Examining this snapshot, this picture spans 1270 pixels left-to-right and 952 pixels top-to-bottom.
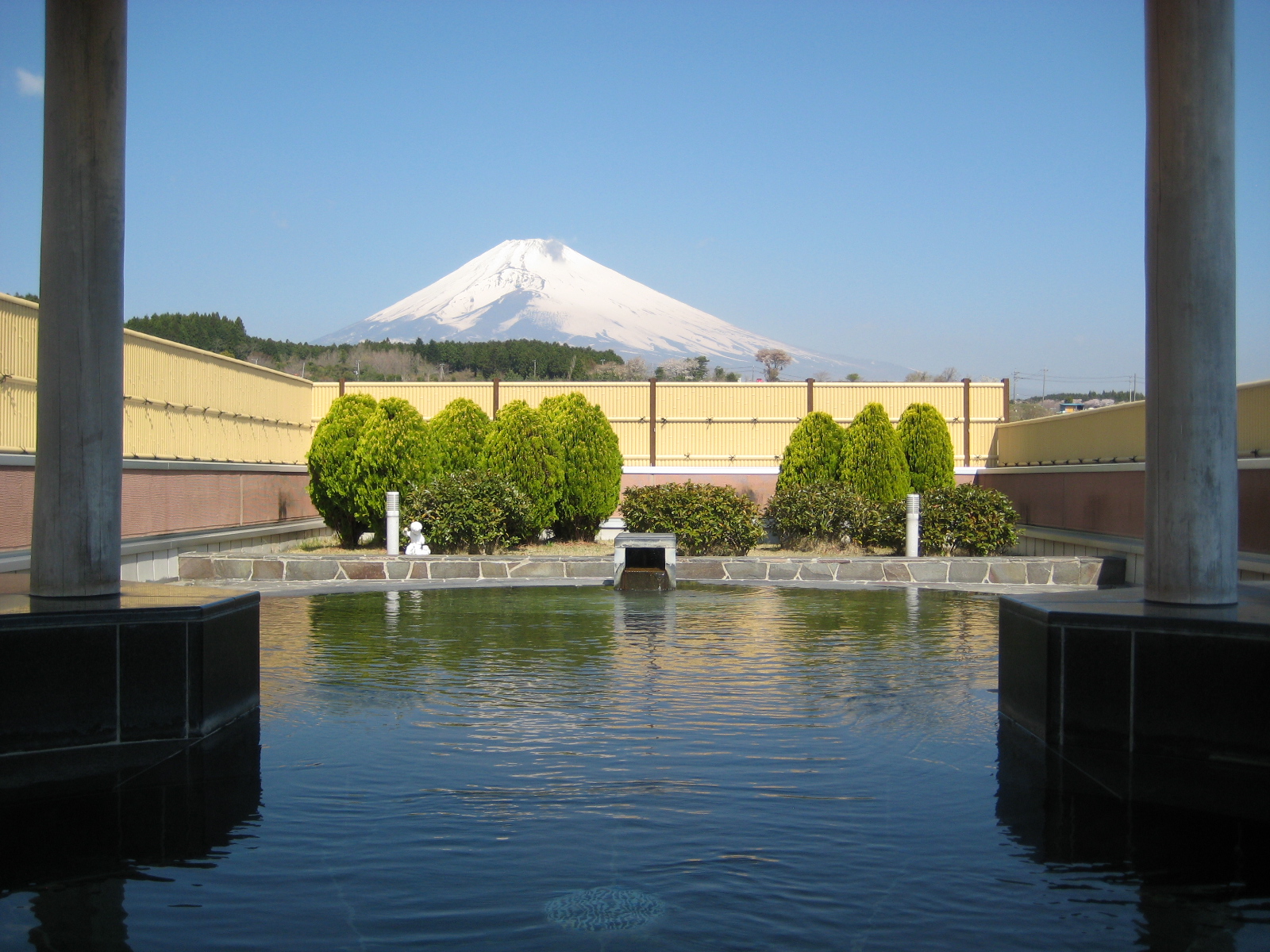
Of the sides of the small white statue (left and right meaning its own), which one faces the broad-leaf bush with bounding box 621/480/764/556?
left

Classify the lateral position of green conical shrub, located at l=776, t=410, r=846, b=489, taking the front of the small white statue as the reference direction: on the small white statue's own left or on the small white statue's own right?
on the small white statue's own left

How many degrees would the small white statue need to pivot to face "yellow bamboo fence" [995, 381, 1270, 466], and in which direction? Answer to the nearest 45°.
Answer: approximately 90° to its left

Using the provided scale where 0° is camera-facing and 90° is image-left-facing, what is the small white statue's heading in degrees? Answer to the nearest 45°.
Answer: approximately 0°

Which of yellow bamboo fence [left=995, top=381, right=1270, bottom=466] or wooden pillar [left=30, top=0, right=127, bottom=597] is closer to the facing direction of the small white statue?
the wooden pillar

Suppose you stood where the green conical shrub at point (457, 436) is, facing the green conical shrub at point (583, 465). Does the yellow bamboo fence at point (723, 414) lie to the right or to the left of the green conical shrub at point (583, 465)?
left

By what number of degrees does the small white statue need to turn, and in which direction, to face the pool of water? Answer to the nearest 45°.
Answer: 0° — it already faces it

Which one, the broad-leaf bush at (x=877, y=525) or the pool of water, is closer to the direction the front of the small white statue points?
the pool of water

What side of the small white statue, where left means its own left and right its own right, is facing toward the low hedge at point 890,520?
left

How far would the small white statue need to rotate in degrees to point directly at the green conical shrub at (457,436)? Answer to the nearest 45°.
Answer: approximately 180°

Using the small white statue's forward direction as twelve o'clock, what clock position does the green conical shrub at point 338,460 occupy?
The green conical shrub is roughly at 5 o'clock from the small white statue.
